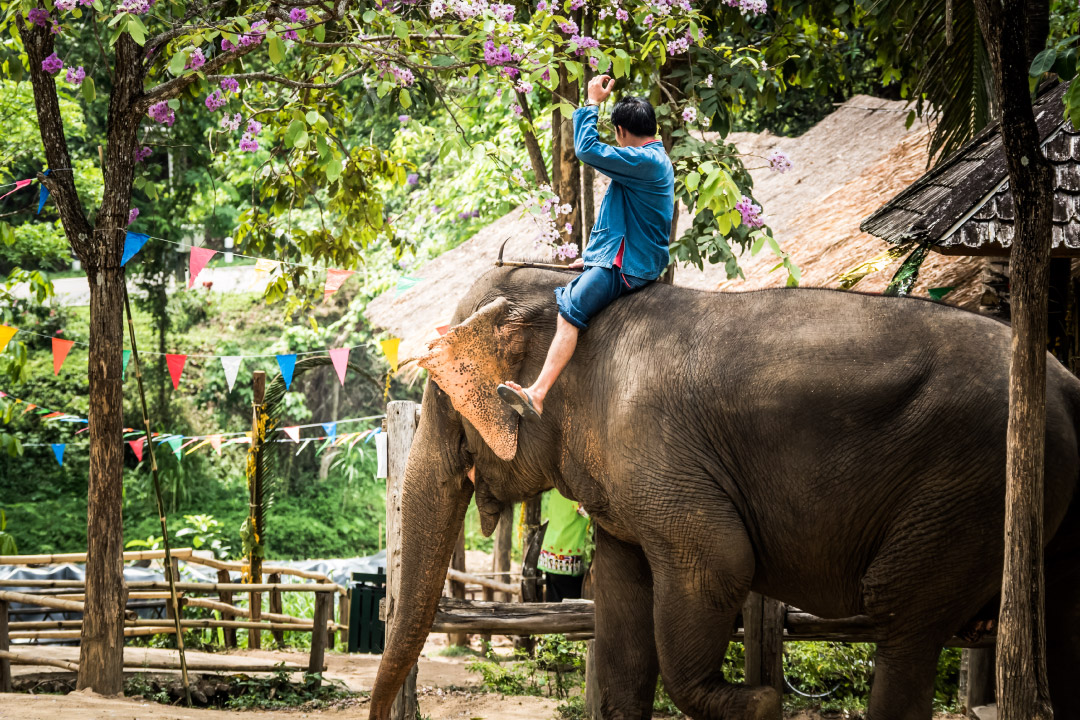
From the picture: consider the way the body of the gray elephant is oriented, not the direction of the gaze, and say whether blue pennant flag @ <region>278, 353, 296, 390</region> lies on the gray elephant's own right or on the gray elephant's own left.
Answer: on the gray elephant's own right

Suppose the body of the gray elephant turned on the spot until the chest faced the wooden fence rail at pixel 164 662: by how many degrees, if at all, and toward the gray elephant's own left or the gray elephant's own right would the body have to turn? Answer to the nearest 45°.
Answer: approximately 45° to the gray elephant's own right

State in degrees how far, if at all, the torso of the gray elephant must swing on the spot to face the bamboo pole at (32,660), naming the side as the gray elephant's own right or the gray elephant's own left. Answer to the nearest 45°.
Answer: approximately 45° to the gray elephant's own right

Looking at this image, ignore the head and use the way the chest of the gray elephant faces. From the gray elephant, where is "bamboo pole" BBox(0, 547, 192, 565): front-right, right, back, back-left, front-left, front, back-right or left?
front-right

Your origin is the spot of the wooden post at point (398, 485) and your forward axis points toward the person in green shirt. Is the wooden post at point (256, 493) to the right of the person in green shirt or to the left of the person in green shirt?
left

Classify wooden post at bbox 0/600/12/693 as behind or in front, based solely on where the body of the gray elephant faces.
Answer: in front

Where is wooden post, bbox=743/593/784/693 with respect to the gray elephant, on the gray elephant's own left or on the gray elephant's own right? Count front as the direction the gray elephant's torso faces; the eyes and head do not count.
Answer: on the gray elephant's own right

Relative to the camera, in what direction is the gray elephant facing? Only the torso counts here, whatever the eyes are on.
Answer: to the viewer's left
